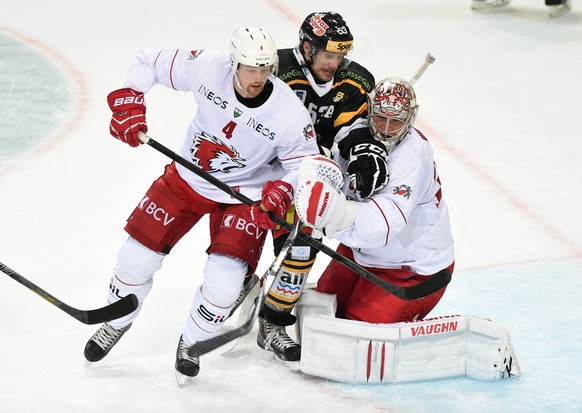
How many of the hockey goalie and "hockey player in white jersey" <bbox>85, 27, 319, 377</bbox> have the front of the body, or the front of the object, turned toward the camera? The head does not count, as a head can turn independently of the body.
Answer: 1

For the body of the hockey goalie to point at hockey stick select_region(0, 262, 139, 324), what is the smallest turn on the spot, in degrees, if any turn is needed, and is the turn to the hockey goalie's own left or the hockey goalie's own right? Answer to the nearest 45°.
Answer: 0° — they already face it

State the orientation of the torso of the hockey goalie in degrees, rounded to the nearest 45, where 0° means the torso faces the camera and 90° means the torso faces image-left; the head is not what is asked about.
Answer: approximately 90°

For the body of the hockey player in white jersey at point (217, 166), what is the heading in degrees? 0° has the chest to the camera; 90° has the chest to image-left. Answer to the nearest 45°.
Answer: approximately 0°

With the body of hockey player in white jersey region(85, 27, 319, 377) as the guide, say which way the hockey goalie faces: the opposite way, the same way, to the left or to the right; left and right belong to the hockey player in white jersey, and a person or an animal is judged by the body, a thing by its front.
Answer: to the right

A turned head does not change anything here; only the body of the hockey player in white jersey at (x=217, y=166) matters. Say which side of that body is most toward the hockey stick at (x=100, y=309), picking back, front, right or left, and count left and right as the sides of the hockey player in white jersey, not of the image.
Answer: right

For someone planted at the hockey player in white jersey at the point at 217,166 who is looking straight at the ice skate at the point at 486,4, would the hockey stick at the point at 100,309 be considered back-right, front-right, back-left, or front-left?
back-left

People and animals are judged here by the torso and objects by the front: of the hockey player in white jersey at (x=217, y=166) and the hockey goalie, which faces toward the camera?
the hockey player in white jersey
